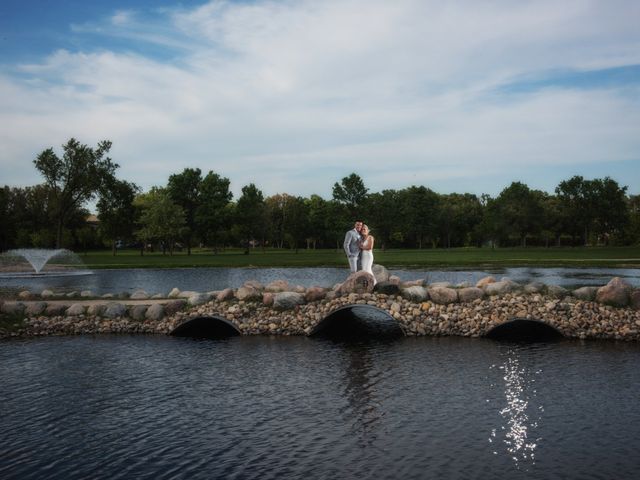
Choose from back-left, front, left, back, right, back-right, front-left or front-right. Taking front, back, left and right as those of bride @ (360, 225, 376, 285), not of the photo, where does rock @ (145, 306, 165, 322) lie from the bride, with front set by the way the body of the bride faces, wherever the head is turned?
front-right

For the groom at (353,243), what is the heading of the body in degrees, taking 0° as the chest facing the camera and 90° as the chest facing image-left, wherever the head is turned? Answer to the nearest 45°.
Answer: approximately 315°

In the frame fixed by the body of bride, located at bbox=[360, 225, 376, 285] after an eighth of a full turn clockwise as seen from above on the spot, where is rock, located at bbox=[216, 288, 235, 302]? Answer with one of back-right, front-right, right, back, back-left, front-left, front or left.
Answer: front

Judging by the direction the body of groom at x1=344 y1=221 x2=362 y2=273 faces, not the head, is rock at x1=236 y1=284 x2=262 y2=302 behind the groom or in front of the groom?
behind

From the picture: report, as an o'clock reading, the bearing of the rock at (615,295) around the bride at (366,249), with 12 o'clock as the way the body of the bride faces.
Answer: The rock is roughly at 8 o'clock from the bride.

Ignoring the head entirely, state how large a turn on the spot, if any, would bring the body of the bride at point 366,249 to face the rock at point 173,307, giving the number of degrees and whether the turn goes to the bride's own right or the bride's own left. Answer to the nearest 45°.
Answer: approximately 45° to the bride's own right

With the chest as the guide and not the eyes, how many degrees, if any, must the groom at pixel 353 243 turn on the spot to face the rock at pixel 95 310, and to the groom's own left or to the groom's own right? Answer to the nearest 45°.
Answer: approximately 135° to the groom's own right

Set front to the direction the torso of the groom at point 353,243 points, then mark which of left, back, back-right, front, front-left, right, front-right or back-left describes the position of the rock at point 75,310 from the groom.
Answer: back-right

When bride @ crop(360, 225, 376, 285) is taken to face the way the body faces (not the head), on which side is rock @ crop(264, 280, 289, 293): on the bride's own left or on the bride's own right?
on the bride's own right

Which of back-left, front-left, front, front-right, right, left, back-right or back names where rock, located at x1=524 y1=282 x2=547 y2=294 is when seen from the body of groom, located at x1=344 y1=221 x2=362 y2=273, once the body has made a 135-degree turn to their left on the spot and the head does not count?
right

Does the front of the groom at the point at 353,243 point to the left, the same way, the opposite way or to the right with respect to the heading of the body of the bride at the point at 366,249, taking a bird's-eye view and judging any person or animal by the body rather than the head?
to the left

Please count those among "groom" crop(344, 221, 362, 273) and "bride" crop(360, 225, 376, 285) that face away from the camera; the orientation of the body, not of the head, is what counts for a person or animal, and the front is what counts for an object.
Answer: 0

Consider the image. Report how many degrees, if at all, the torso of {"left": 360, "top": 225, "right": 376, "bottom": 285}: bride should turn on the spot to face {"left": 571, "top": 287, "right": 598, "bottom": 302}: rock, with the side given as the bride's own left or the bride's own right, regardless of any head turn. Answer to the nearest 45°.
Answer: approximately 135° to the bride's own left

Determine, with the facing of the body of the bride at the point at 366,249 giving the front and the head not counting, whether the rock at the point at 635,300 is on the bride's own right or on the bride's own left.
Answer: on the bride's own left

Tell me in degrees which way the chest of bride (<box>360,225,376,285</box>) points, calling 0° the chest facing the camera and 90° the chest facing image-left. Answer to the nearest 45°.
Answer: approximately 45°

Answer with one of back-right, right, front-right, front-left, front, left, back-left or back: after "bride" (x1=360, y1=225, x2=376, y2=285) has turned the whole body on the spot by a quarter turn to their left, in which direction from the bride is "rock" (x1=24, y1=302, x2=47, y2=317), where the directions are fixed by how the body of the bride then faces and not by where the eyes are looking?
back-right

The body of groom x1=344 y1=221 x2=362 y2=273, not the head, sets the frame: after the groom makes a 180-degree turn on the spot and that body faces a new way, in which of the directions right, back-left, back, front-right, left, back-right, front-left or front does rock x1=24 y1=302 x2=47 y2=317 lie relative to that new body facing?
front-left
